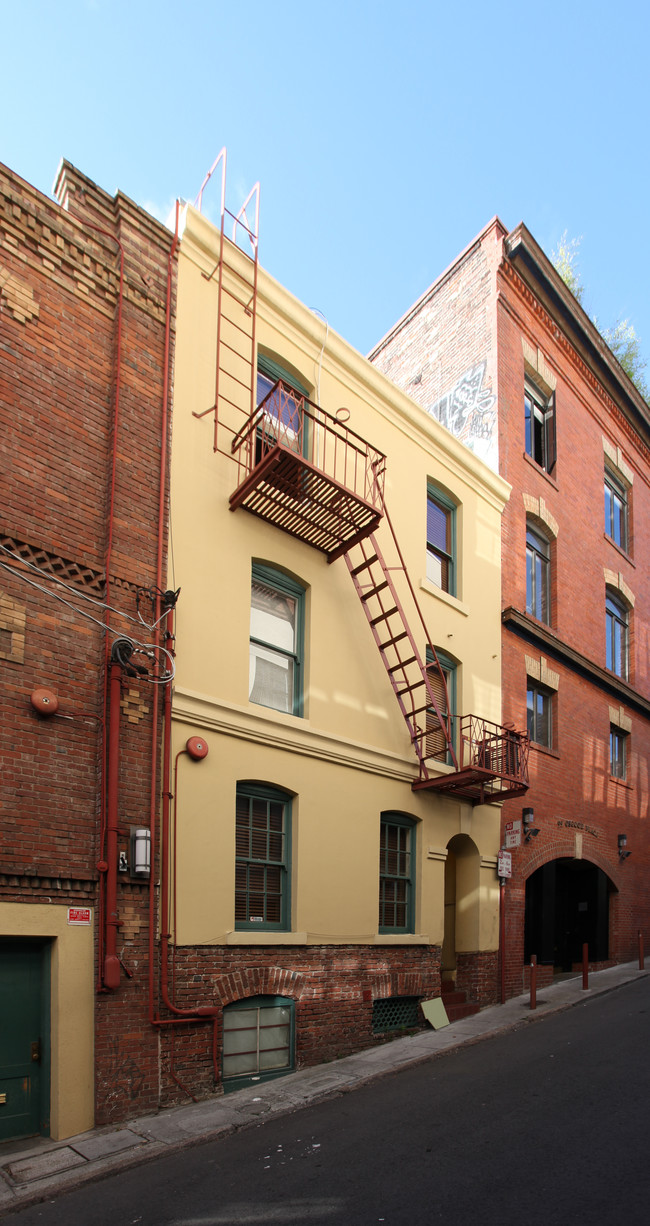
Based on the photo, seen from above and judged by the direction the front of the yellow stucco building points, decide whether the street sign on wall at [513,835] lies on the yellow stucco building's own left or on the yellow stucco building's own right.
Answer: on the yellow stucco building's own left

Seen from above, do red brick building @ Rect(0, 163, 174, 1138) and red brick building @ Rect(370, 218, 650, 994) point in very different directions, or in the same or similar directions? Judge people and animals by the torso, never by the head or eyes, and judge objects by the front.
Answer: same or similar directions

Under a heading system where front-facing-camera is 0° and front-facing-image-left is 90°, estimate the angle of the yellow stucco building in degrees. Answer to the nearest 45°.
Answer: approximately 315°

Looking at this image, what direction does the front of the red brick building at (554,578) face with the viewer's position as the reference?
facing the viewer and to the right of the viewer

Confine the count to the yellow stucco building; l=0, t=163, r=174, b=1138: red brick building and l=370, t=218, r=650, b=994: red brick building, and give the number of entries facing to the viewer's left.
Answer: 0

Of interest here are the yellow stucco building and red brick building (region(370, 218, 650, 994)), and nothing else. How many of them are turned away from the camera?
0

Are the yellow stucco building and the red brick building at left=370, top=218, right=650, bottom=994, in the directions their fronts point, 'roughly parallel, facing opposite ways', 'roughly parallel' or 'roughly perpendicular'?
roughly parallel

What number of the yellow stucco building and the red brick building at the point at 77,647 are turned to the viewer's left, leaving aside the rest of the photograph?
0

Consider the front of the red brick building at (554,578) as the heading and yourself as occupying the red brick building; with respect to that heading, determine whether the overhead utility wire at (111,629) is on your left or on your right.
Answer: on your right

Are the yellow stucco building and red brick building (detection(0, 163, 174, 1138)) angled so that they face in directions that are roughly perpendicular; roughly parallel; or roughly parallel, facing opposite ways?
roughly parallel
